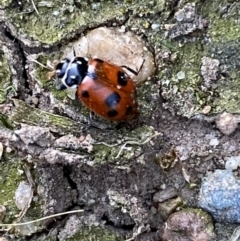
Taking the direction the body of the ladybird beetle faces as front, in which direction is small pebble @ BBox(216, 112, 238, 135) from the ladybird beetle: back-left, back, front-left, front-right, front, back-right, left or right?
back-right

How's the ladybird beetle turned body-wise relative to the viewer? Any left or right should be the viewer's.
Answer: facing away from the viewer and to the left of the viewer
